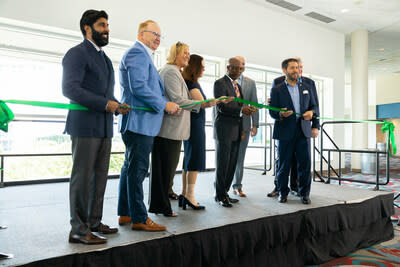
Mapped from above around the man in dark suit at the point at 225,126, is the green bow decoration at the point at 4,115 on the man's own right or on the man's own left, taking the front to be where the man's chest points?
on the man's own right

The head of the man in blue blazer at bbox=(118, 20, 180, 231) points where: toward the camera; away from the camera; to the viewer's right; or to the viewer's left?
to the viewer's right

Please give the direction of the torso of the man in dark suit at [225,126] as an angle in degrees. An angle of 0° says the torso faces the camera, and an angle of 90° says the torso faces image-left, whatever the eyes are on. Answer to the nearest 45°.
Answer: approximately 315°

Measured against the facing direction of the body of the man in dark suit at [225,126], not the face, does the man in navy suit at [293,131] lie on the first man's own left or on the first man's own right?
on the first man's own left

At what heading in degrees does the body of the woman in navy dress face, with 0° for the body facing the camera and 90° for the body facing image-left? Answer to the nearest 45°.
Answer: approximately 270°

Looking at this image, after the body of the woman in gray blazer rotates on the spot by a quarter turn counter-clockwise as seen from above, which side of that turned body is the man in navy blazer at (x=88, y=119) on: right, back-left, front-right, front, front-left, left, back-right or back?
back-left
